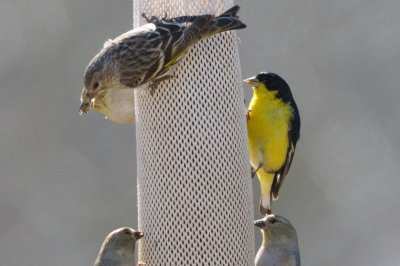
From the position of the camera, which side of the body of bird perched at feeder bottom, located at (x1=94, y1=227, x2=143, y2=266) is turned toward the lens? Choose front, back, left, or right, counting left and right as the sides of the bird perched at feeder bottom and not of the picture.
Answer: right

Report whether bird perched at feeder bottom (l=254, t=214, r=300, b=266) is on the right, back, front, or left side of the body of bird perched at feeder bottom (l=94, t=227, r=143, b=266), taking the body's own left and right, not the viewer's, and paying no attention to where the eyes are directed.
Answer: front

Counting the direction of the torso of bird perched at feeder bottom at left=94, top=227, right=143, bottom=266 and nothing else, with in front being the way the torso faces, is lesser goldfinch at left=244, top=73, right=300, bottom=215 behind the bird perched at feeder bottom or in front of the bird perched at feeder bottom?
in front
